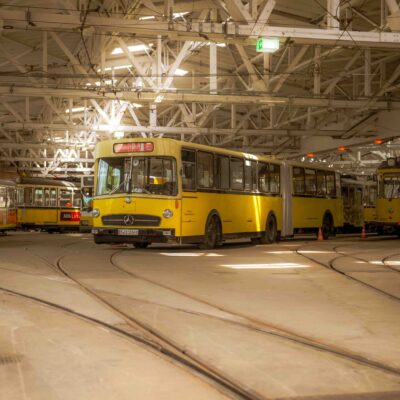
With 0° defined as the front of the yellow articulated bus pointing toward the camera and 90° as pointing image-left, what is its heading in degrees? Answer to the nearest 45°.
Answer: approximately 45°
